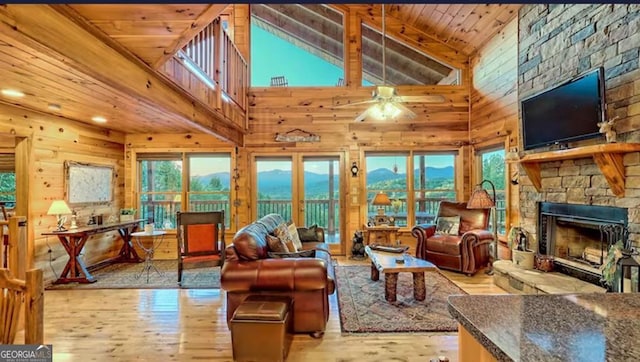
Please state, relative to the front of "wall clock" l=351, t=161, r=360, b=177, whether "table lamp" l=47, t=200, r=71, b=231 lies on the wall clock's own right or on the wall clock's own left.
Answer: on the wall clock's own right

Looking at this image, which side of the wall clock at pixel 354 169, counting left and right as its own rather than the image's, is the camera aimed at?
front

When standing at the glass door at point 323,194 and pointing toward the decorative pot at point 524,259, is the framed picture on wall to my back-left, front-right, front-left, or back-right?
back-right

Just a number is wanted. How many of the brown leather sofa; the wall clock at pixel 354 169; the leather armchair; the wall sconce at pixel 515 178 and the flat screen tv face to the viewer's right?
1

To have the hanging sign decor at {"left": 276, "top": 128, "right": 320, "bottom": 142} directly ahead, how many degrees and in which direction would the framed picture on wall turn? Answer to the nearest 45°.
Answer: approximately 45° to its left

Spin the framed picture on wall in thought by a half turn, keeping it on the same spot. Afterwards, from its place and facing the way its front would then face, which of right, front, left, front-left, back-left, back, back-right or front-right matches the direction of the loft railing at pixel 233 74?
back

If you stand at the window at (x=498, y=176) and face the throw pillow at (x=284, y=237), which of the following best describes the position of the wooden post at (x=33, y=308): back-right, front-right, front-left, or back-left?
front-left

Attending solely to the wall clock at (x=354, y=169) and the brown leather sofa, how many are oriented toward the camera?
1

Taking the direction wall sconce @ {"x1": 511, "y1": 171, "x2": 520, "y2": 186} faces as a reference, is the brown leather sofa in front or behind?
in front

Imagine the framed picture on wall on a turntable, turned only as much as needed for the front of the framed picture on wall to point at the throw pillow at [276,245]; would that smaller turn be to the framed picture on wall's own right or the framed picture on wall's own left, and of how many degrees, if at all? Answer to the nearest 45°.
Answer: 0° — it already faces it

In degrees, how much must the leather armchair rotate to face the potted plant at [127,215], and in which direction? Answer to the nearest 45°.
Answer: approximately 45° to its right

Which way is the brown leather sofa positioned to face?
to the viewer's right

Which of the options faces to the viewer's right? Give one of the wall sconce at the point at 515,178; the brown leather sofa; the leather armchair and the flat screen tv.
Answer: the brown leather sofa

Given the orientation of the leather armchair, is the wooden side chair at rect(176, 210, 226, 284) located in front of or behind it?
in front

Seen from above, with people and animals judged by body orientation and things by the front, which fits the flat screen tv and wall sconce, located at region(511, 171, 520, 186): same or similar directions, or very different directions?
same or similar directions

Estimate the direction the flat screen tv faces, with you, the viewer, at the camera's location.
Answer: facing the viewer and to the left of the viewer

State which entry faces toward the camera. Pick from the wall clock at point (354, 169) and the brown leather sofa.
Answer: the wall clock
